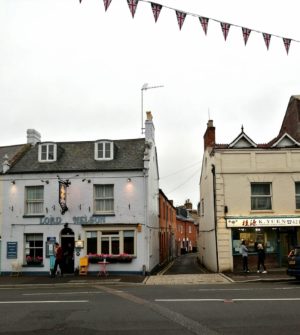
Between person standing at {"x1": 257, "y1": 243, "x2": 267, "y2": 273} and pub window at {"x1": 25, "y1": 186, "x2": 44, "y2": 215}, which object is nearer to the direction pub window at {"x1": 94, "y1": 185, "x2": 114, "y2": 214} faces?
the person standing

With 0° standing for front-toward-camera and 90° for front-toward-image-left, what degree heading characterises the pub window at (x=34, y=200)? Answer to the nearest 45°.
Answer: approximately 0°

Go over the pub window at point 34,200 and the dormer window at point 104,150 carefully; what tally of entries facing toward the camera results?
2

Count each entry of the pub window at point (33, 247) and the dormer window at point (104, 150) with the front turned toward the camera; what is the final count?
2

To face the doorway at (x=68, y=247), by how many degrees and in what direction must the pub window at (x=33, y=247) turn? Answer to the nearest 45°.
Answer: approximately 90° to its left

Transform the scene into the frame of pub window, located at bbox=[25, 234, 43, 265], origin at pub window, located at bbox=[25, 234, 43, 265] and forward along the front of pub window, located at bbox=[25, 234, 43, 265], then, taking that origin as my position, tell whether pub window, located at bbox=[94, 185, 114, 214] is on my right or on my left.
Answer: on my left

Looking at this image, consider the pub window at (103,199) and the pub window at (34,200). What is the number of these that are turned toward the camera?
2
